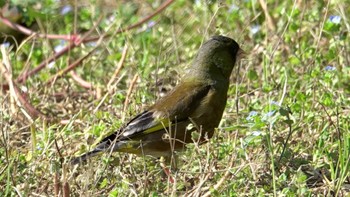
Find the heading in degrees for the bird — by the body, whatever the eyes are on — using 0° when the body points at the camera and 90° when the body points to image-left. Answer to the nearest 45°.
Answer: approximately 270°

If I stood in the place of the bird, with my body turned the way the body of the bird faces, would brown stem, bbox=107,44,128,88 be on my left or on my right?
on my left

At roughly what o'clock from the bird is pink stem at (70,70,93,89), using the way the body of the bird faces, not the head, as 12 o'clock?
The pink stem is roughly at 8 o'clock from the bird.

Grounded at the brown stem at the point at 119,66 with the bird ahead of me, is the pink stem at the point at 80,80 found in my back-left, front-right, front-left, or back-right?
back-right
